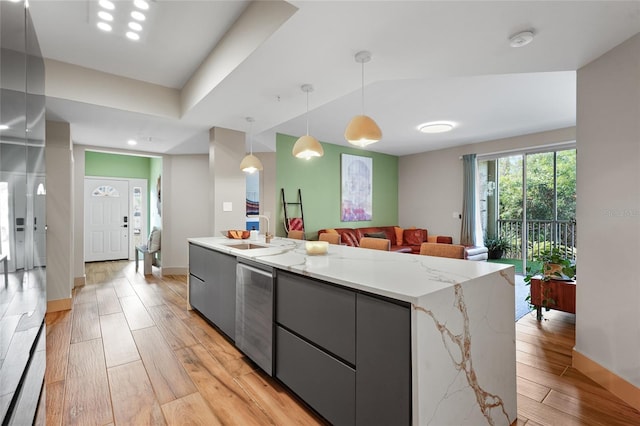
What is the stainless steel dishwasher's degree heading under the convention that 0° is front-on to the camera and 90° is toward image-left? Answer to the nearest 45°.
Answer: approximately 45°

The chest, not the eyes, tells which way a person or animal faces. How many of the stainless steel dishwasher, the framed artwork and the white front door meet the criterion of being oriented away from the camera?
0

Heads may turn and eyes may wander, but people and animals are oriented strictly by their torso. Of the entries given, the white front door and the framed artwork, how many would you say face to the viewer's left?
0

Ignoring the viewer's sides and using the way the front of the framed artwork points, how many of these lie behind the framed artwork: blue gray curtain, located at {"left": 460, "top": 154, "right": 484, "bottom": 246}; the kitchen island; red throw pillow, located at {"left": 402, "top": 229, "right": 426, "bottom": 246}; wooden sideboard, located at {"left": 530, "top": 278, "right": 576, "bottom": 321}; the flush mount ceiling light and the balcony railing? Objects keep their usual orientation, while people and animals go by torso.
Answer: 0

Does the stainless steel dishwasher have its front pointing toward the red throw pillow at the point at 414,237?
no

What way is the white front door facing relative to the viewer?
toward the camera

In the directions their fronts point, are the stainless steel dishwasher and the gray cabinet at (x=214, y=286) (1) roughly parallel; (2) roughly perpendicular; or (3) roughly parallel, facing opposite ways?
roughly parallel

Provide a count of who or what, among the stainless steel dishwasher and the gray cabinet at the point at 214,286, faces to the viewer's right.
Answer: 0

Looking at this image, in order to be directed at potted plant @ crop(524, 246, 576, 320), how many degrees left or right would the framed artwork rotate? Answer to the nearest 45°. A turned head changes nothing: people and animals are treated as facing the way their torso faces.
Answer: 0° — it already faces it

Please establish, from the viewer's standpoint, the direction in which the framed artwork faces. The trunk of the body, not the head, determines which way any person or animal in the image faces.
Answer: facing the viewer and to the right of the viewer

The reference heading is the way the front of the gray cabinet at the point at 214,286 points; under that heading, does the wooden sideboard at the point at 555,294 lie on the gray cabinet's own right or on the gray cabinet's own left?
on the gray cabinet's own left

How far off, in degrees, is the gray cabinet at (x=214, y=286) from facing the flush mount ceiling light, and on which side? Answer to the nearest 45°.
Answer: approximately 135° to its left

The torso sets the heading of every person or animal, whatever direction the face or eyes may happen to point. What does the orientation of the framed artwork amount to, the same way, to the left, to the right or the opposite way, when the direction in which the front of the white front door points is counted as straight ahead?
the same way
